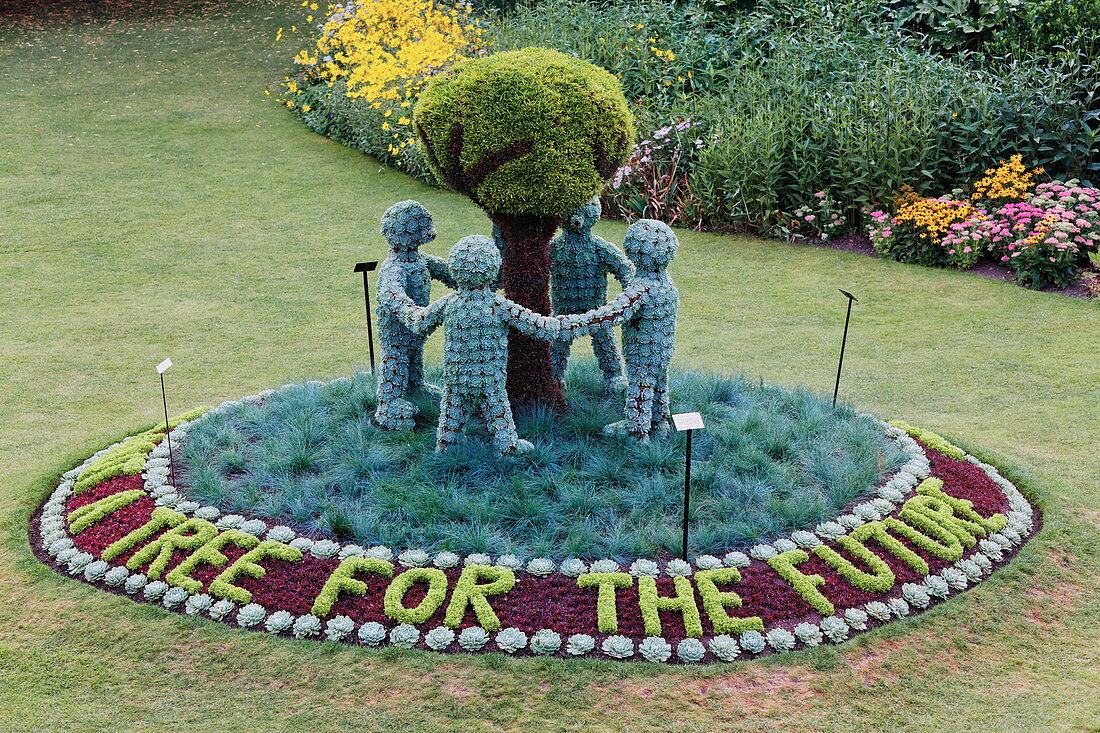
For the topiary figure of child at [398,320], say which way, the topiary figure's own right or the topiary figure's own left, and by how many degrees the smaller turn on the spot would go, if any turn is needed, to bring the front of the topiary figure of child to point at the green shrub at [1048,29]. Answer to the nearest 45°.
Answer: approximately 45° to the topiary figure's own left

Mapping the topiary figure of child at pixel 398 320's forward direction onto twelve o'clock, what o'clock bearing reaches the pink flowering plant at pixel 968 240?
The pink flowering plant is roughly at 11 o'clock from the topiary figure of child.

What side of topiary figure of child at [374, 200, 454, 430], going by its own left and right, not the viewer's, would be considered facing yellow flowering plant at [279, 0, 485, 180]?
left

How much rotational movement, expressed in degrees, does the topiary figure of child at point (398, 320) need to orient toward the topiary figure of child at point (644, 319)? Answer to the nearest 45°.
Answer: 0° — it already faces it

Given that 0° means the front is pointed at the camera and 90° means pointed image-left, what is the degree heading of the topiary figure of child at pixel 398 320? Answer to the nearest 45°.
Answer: approximately 270°

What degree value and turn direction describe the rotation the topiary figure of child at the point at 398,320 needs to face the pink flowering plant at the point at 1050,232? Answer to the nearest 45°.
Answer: approximately 45° to its left

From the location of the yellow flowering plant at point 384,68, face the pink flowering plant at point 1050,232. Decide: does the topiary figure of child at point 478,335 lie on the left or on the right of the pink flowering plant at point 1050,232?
right

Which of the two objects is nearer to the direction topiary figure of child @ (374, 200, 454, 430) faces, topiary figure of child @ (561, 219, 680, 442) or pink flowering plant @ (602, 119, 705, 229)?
the topiary figure of child

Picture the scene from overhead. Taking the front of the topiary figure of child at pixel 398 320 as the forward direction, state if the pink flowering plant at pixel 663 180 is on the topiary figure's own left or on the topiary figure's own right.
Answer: on the topiary figure's own left

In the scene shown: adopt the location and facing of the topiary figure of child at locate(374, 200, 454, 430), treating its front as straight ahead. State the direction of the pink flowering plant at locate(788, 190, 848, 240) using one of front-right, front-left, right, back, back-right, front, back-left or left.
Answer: front-left
